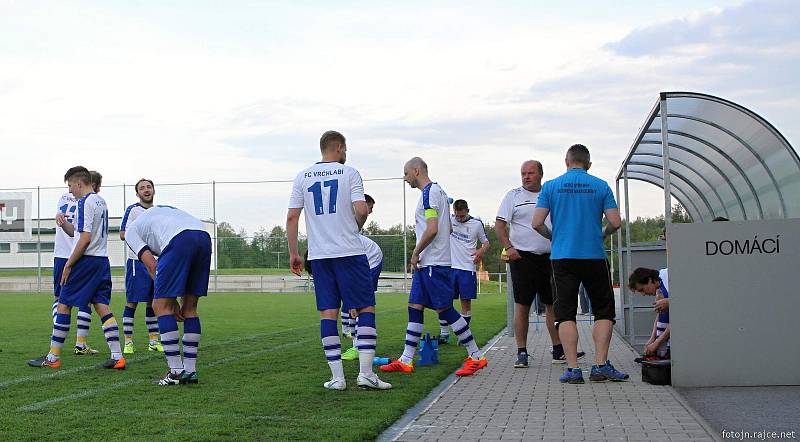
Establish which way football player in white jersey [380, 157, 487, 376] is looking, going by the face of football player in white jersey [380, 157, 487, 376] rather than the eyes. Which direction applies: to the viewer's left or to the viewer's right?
to the viewer's left

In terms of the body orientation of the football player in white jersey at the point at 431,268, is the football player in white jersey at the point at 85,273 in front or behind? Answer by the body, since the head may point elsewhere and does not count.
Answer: in front

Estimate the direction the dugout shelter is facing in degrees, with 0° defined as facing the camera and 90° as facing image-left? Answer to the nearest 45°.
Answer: approximately 90°

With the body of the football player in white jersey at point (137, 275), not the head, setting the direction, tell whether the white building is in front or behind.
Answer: behind

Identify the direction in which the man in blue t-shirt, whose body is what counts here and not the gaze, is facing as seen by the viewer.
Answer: away from the camera

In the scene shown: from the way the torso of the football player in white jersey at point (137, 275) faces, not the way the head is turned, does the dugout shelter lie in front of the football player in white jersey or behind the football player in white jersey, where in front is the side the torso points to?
in front

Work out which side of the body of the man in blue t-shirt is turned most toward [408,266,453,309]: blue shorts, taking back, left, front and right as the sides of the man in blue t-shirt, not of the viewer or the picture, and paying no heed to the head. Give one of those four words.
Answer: left
